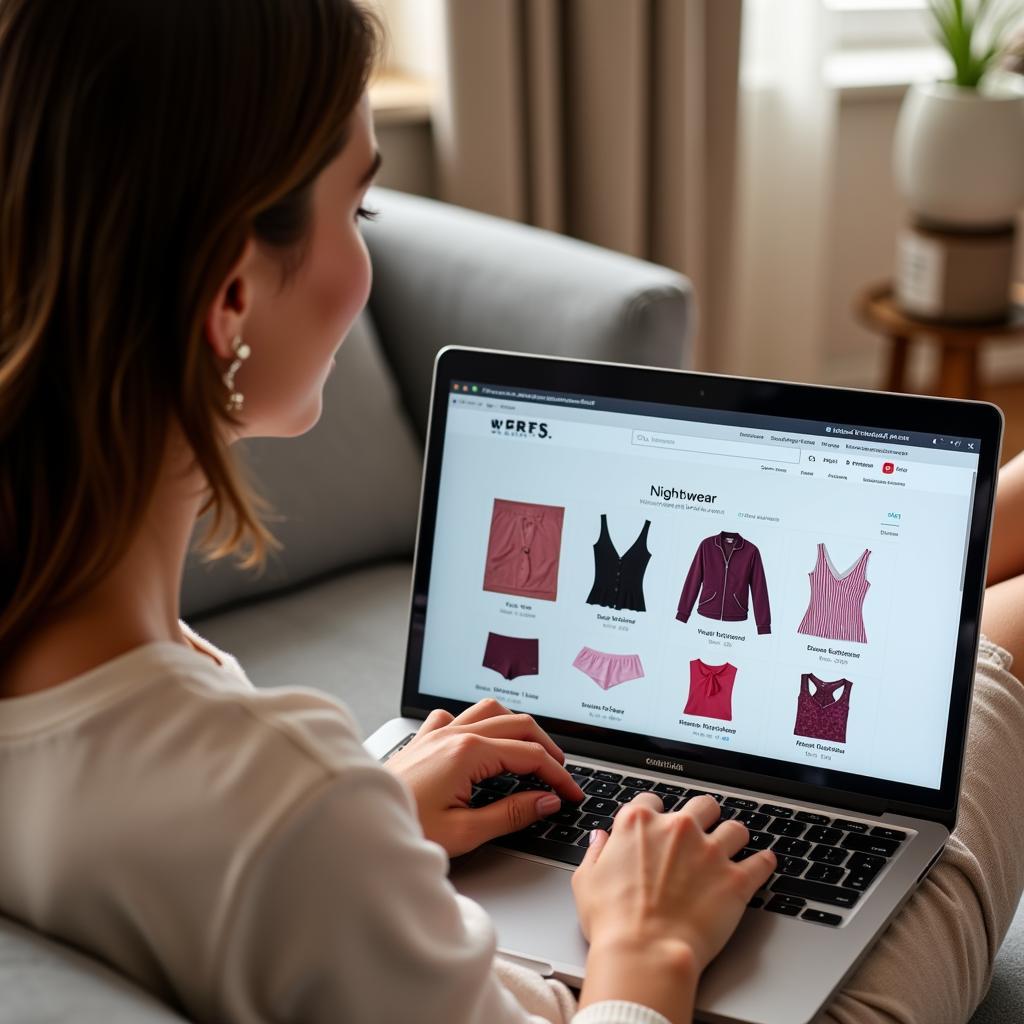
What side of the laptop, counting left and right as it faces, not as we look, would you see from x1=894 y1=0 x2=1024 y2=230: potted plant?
back

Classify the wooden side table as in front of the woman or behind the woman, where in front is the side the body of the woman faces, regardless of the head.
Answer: in front

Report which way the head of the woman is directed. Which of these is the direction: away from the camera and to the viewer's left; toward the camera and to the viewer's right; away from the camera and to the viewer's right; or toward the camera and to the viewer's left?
away from the camera and to the viewer's right

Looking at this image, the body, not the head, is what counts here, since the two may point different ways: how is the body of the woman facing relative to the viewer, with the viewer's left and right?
facing away from the viewer and to the right of the viewer

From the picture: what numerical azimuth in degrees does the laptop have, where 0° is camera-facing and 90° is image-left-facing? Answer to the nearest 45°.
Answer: approximately 0°

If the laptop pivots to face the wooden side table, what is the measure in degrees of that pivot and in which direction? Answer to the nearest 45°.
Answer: approximately 180°
